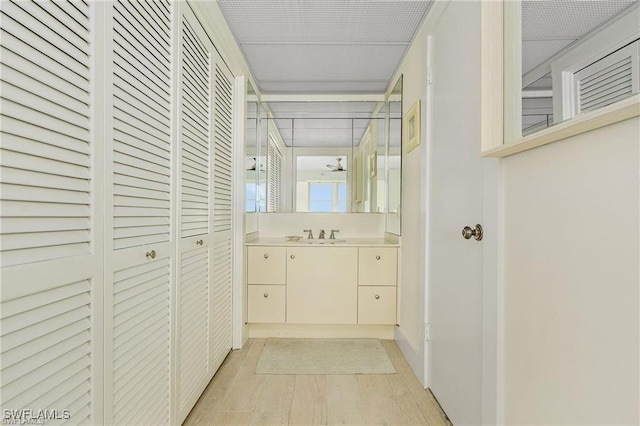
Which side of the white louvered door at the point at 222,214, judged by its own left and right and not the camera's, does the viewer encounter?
right

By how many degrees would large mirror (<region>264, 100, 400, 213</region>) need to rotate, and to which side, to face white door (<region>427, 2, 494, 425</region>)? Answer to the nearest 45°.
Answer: approximately 45° to its left

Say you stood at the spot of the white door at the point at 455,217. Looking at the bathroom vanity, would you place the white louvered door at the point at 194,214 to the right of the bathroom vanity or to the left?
left

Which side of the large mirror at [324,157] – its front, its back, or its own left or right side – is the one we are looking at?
front

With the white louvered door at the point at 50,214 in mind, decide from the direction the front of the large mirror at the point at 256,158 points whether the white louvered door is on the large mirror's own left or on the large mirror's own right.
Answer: on the large mirror's own right

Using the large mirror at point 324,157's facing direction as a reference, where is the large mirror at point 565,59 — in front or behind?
in front

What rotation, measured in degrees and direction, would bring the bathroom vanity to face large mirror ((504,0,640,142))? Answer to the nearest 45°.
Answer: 0° — it already faces it

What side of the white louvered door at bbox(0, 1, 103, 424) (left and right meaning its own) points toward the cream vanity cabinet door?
left

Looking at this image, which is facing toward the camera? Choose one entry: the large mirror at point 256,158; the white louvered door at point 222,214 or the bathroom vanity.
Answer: the bathroom vanity

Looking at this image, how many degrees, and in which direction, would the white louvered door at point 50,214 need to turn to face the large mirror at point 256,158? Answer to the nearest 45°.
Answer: approximately 90° to its left

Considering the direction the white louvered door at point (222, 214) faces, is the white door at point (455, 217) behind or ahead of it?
ahead

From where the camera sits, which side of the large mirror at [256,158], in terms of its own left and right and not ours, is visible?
right

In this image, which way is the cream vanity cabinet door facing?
toward the camera

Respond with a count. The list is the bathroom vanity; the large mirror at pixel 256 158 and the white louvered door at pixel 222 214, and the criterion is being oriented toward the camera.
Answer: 1

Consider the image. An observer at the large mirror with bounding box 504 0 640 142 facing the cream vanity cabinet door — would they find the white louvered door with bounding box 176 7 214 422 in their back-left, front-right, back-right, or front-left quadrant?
front-left

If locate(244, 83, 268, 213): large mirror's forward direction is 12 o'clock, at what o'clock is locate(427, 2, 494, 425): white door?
The white door is roughly at 2 o'clock from the large mirror.

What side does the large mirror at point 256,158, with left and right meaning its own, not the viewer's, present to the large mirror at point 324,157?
front
